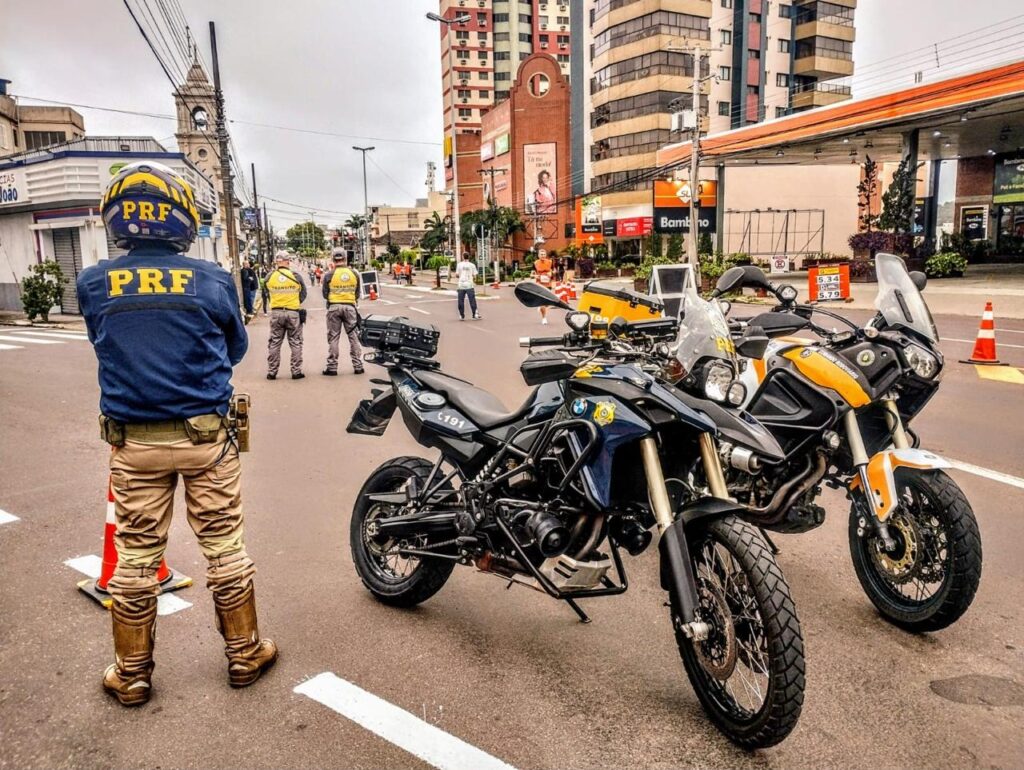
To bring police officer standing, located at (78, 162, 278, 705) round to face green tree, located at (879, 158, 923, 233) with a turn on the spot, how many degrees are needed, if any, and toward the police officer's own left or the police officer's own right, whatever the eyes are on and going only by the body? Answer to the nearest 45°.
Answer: approximately 45° to the police officer's own right

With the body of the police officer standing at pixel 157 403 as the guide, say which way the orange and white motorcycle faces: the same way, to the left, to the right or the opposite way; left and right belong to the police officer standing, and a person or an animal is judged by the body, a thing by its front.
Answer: the opposite way

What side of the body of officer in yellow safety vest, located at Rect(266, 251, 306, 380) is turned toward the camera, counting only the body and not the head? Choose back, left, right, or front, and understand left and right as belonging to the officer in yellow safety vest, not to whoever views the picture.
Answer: back

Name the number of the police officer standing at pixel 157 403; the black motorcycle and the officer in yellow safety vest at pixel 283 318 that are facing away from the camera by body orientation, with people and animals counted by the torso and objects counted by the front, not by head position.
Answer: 2

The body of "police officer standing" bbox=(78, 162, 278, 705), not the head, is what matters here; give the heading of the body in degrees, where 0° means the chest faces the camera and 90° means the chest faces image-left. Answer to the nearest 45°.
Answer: approximately 180°

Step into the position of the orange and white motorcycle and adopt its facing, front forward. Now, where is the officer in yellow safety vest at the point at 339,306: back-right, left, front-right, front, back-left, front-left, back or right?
back

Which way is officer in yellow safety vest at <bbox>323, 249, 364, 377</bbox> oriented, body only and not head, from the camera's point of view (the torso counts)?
away from the camera

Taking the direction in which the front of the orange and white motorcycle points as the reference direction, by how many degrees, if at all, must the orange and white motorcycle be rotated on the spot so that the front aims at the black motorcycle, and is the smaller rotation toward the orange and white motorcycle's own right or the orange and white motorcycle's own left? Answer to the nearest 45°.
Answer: approximately 90° to the orange and white motorcycle's own right

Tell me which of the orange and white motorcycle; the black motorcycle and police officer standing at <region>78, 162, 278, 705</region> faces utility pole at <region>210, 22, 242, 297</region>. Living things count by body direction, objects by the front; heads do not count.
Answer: the police officer standing

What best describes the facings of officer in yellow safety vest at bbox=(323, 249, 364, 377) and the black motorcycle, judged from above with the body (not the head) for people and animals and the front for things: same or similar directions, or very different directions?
very different directions

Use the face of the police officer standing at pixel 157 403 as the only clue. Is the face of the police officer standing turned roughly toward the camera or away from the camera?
away from the camera
